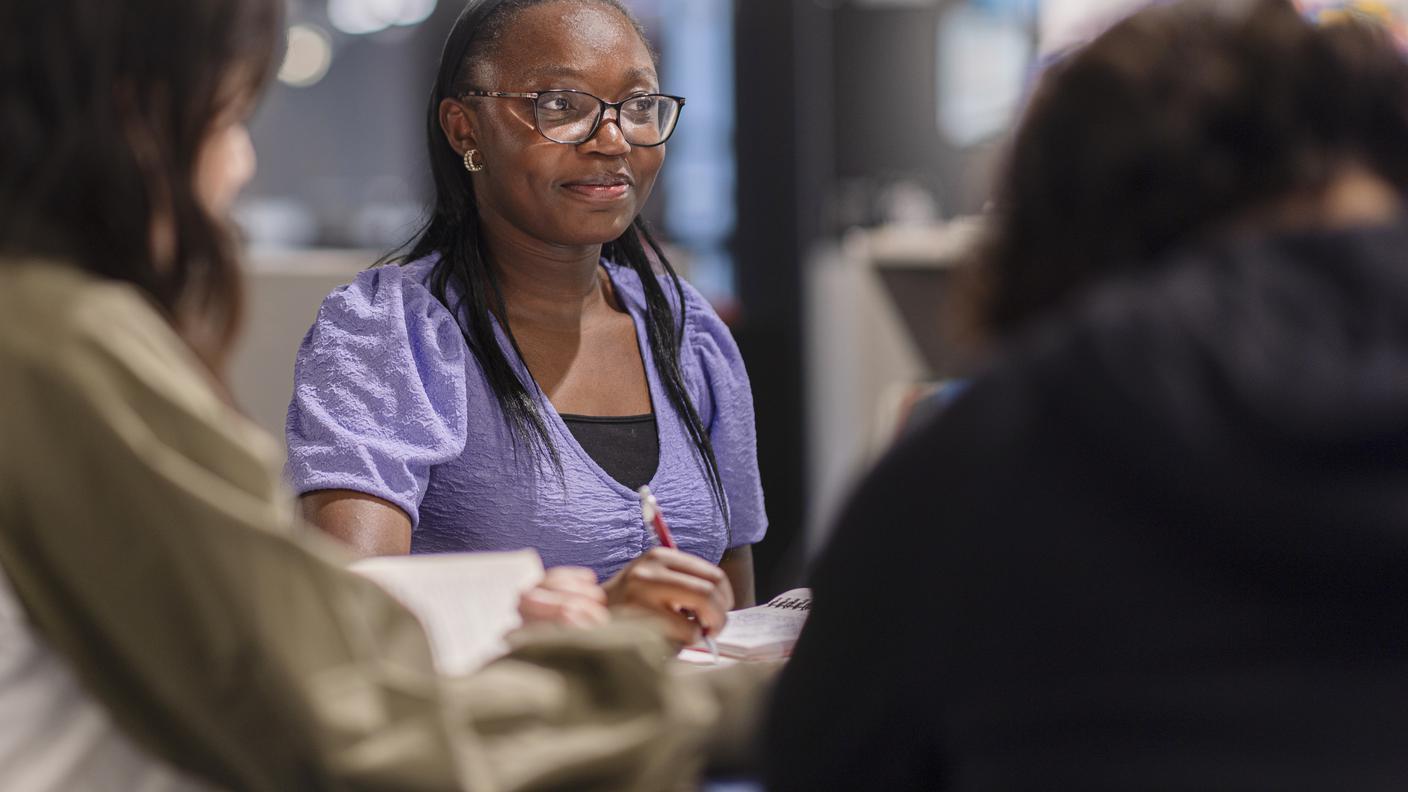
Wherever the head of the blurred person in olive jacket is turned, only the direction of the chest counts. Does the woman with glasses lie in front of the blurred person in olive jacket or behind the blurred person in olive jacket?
in front

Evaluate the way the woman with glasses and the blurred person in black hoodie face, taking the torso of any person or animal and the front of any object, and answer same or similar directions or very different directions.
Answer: very different directions

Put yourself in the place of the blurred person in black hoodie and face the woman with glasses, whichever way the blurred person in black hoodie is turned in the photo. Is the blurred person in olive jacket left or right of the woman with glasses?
left

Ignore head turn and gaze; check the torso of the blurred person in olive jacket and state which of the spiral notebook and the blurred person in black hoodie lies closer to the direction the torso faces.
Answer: the spiral notebook

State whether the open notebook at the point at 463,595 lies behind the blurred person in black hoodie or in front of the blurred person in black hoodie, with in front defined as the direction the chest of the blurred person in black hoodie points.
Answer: in front

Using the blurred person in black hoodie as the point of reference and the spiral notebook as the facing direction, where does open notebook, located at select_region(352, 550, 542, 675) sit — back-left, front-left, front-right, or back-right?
front-left

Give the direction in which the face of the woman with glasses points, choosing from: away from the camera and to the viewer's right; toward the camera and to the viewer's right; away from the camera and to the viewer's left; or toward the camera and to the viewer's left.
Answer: toward the camera and to the viewer's right

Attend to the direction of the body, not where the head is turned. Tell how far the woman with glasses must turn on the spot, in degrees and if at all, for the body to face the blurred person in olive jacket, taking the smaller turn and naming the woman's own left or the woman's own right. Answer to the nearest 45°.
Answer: approximately 45° to the woman's own right

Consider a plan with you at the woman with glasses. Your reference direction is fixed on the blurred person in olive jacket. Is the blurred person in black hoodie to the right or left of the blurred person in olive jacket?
left

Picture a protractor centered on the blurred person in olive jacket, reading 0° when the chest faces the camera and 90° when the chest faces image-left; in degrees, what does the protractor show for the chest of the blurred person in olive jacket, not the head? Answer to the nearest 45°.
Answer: approximately 225°

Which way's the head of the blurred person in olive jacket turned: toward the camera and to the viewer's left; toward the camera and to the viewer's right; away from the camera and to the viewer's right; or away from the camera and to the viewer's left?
away from the camera and to the viewer's right

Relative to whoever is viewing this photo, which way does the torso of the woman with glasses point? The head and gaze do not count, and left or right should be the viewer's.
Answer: facing the viewer and to the right of the viewer

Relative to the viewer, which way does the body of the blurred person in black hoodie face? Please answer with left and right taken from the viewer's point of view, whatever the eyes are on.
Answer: facing away from the viewer and to the left of the viewer

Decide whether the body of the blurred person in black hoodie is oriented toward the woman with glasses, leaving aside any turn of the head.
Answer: yes
